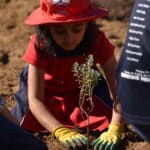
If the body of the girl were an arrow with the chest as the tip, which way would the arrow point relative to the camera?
toward the camera

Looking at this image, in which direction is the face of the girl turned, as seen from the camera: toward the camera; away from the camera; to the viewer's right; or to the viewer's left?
toward the camera
